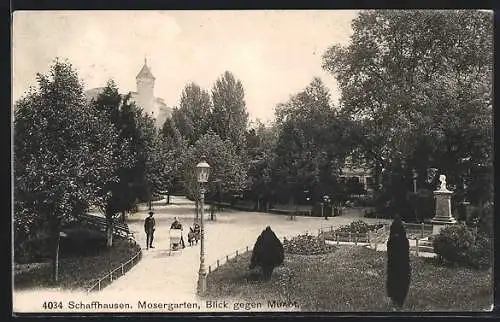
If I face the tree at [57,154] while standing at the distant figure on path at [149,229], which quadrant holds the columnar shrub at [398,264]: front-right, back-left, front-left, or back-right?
front-left

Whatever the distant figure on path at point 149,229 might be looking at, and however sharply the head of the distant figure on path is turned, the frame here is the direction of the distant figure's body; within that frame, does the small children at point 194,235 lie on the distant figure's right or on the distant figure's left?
on the distant figure's left

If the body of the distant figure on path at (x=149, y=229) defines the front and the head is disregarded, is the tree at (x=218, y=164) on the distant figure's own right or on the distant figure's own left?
on the distant figure's own left

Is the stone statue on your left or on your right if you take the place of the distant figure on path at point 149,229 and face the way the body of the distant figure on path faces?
on your left

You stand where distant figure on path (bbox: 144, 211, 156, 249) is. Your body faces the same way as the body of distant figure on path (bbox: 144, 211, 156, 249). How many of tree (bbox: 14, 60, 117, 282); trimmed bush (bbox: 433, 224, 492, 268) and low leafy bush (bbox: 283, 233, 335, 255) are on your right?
1

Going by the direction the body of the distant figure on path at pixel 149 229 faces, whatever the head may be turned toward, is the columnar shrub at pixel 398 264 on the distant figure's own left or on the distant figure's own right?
on the distant figure's own left

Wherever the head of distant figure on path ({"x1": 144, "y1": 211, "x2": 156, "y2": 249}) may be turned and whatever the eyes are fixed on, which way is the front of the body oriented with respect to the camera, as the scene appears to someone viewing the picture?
toward the camera
